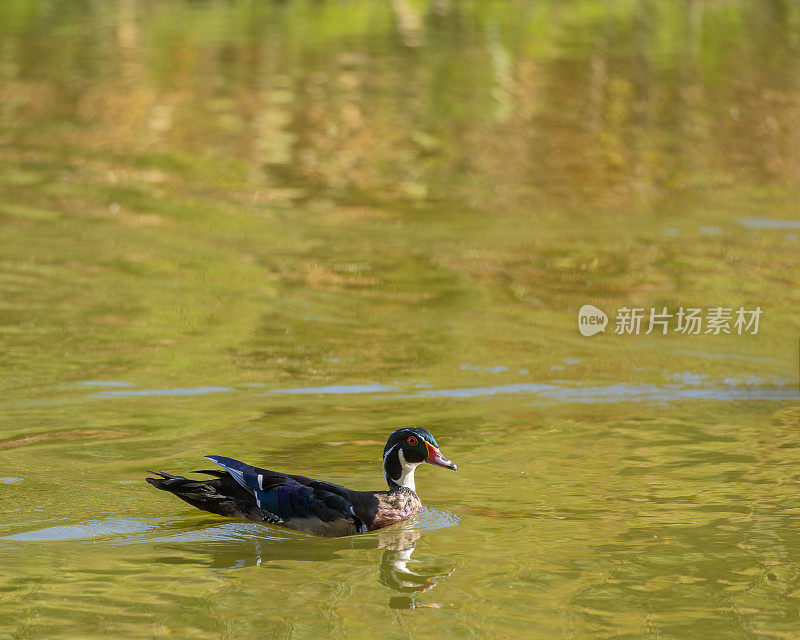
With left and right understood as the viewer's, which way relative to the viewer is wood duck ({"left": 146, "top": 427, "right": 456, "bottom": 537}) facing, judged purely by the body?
facing to the right of the viewer
